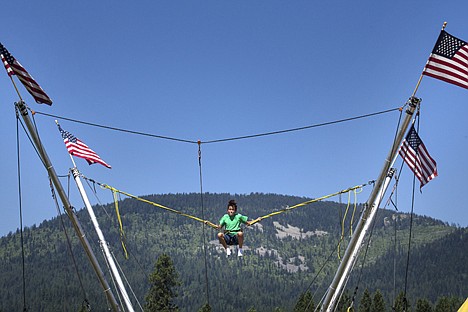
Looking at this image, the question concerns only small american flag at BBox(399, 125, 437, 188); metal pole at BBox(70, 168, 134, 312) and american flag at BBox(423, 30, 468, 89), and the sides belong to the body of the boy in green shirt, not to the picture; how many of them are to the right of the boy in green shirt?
1

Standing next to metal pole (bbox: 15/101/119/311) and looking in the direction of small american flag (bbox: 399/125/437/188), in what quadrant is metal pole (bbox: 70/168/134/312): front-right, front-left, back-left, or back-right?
front-left

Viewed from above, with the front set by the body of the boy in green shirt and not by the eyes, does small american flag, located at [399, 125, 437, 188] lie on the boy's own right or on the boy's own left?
on the boy's own left

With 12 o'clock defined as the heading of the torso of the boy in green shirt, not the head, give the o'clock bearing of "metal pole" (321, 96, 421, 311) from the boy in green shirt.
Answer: The metal pole is roughly at 10 o'clock from the boy in green shirt.

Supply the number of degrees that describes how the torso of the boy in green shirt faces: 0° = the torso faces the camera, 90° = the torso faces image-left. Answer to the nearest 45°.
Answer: approximately 0°

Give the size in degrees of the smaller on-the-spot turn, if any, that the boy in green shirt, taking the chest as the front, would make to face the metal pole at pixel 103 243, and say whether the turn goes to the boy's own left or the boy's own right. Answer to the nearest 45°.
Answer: approximately 90° to the boy's own right

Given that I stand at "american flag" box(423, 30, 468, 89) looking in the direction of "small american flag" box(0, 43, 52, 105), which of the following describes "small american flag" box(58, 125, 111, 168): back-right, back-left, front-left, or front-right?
front-right

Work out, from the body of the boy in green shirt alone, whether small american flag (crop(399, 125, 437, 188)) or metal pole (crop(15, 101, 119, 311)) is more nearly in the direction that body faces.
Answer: the metal pole

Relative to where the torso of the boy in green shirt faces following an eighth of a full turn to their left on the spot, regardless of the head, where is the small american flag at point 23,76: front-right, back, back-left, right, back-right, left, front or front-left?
right

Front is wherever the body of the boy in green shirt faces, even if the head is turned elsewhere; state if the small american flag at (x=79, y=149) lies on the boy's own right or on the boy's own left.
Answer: on the boy's own right

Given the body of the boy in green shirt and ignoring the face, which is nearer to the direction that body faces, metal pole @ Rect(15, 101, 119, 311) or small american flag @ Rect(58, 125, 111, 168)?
the metal pole

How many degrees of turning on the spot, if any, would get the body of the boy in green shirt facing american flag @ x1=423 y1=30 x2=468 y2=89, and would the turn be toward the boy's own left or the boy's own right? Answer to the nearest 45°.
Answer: approximately 45° to the boy's own left
